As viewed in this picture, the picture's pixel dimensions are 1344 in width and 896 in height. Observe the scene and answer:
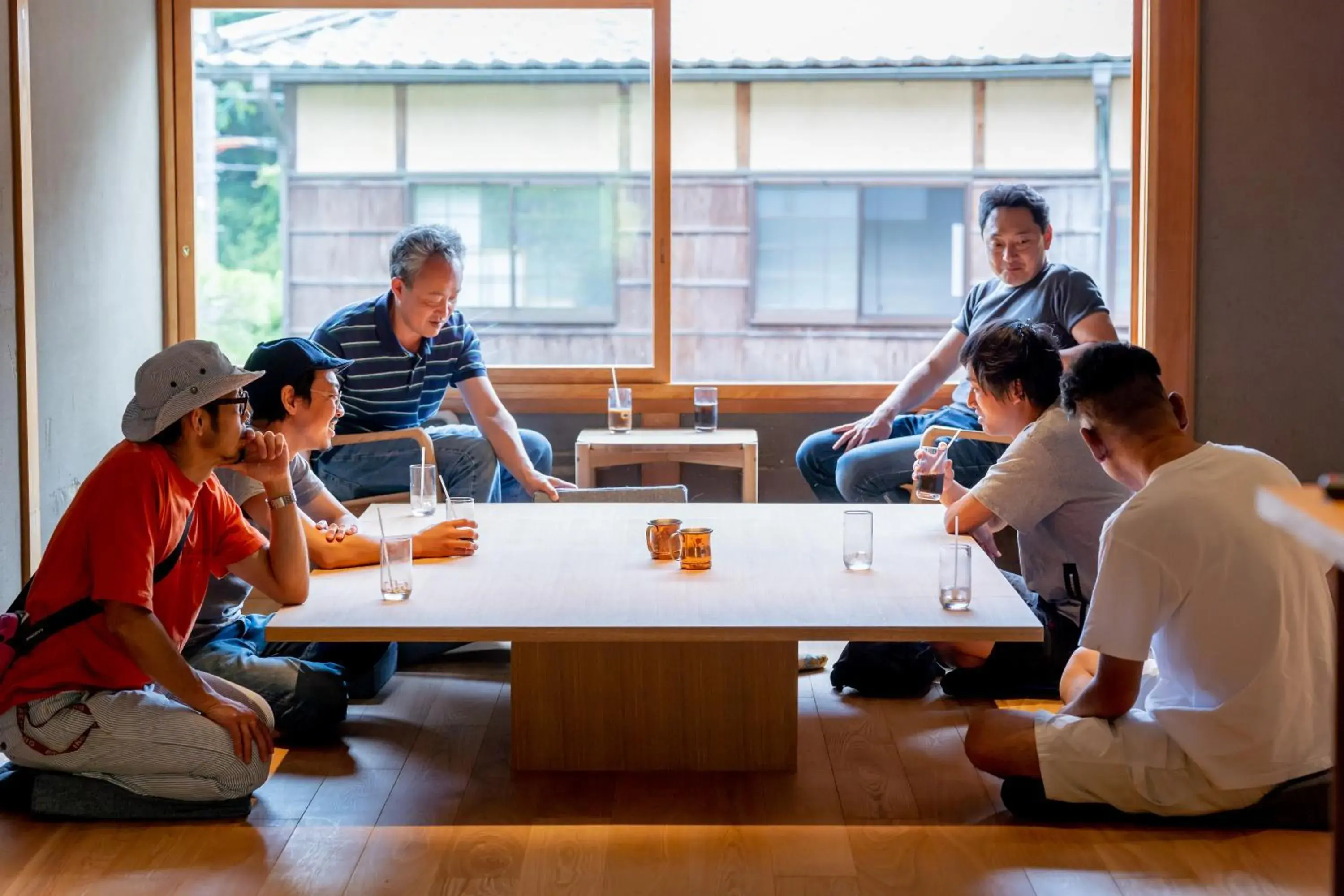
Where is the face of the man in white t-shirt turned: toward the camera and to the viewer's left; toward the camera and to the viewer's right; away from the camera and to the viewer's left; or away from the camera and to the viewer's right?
away from the camera and to the viewer's left

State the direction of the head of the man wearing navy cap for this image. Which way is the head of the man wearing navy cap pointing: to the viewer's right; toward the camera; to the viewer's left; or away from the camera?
to the viewer's right

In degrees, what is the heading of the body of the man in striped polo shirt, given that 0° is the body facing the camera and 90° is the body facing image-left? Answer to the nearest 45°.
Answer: approximately 315°

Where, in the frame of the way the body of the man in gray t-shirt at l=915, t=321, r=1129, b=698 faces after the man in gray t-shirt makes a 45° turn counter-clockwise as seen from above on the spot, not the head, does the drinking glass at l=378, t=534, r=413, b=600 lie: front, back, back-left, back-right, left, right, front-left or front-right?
front

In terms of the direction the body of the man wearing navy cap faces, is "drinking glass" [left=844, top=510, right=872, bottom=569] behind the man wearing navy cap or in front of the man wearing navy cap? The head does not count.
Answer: in front

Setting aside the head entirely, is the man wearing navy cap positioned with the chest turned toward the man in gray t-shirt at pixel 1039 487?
yes

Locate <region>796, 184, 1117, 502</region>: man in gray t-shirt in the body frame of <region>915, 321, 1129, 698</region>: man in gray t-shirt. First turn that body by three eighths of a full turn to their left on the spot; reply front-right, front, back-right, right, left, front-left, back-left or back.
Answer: back-left

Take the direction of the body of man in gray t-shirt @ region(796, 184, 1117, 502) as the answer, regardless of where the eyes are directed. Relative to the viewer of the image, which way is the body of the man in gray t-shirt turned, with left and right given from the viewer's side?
facing the viewer and to the left of the viewer

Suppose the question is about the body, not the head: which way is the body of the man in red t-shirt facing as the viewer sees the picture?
to the viewer's right

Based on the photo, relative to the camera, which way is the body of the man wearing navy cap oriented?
to the viewer's right

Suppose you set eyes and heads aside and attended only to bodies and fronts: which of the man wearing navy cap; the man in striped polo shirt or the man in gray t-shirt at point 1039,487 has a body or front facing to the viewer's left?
the man in gray t-shirt

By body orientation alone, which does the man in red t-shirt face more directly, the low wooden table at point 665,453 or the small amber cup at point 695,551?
the small amber cup

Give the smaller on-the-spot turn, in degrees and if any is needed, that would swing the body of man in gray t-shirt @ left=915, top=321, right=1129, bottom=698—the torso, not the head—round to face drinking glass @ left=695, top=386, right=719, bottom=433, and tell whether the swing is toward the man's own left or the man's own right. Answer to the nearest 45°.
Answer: approximately 45° to the man's own right

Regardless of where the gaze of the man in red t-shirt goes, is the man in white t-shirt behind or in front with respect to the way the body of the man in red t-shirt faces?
in front

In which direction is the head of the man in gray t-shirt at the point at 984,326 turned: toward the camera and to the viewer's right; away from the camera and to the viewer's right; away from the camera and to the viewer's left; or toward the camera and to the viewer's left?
toward the camera and to the viewer's left

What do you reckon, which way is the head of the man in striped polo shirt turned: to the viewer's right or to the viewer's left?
to the viewer's right

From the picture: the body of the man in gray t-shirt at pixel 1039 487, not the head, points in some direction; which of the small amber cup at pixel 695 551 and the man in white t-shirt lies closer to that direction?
the small amber cup

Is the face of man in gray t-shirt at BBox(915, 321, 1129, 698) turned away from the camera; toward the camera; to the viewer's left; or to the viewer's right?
to the viewer's left

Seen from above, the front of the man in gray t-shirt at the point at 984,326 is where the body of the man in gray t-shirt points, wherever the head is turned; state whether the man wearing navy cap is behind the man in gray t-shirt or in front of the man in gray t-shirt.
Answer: in front

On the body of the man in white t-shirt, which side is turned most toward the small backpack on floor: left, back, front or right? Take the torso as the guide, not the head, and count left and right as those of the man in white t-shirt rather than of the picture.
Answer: front

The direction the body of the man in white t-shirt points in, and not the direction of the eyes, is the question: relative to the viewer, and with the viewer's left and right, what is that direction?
facing away from the viewer and to the left of the viewer
